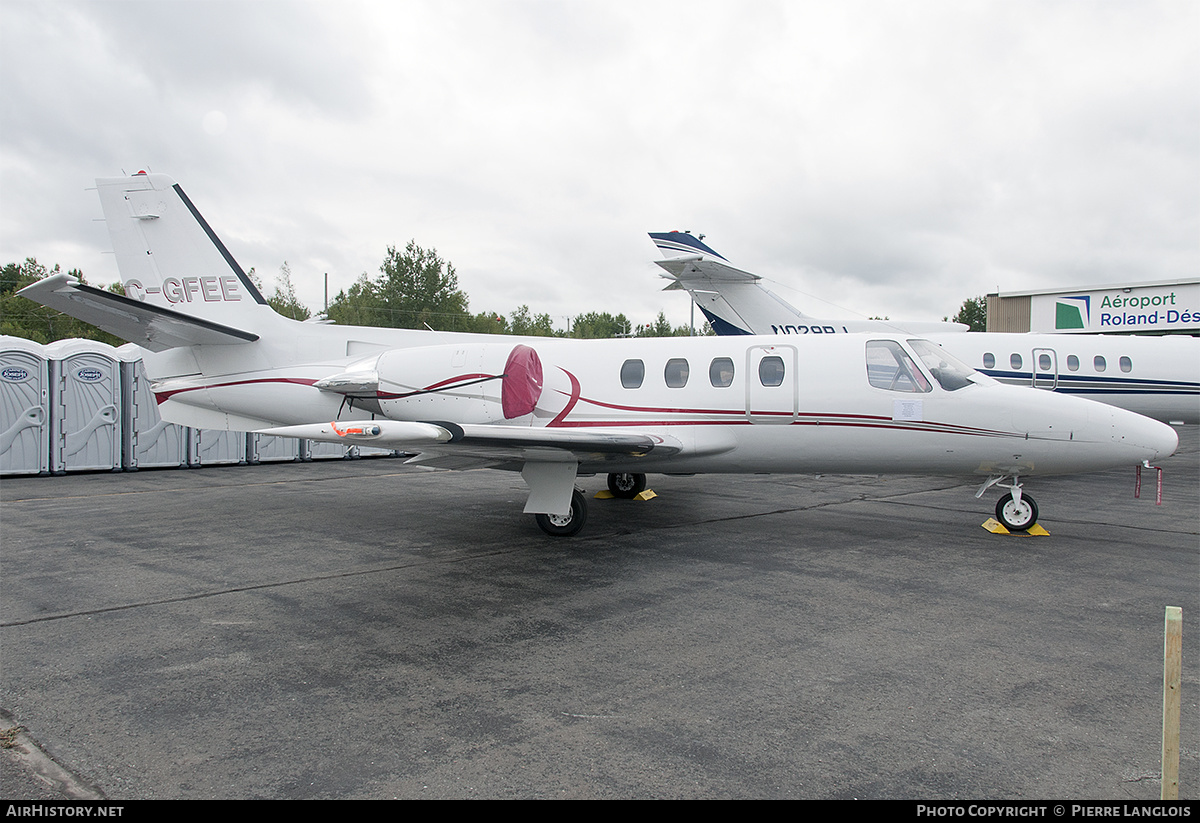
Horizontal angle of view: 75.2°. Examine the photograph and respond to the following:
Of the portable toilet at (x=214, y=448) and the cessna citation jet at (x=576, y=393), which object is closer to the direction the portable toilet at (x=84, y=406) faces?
the cessna citation jet

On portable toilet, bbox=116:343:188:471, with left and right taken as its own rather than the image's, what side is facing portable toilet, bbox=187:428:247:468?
left

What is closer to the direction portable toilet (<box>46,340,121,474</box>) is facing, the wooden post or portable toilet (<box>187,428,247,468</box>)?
the wooden post

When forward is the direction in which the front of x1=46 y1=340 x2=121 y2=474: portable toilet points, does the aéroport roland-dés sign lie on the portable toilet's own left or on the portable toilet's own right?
on the portable toilet's own left

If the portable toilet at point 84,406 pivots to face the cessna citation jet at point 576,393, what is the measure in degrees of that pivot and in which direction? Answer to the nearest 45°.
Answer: approximately 45° to its left

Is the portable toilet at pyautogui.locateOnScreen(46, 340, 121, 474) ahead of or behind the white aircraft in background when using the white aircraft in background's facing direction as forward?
behind

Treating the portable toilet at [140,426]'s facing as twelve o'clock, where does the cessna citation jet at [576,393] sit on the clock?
The cessna citation jet is roughly at 11 o'clock from the portable toilet.

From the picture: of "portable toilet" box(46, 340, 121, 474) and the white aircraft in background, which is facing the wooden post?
the portable toilet

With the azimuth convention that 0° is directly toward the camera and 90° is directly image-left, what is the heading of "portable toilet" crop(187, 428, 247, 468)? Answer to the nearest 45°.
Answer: approximately 0°

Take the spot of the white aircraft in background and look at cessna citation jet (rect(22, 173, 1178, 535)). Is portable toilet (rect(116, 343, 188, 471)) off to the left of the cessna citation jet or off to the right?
right

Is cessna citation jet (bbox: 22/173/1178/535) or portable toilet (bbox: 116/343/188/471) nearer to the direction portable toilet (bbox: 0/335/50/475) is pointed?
the cessna citation jet
